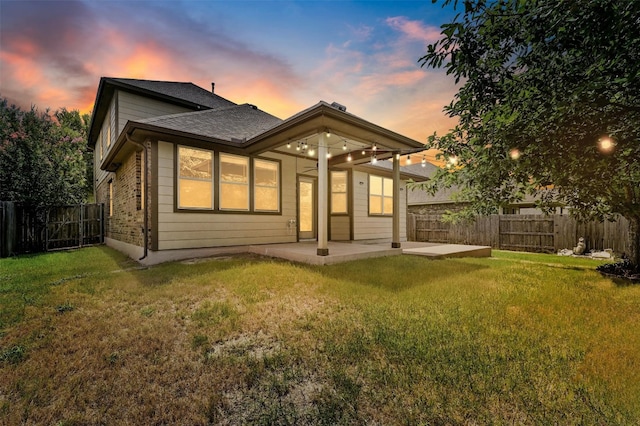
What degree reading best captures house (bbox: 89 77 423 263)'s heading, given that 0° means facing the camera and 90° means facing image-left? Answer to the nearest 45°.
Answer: approximately 135°

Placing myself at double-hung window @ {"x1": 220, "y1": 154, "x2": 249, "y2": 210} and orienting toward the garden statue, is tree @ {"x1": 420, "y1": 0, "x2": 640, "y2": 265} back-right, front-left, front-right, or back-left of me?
front-right

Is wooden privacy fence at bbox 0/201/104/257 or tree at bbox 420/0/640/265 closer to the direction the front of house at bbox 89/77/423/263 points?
the wooden privacy fence

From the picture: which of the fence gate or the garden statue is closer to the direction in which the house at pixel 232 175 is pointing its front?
the fence gate

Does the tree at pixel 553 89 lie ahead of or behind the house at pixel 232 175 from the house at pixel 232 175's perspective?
behind

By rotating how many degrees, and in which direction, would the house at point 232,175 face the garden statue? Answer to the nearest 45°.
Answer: approximately 135° to its right
